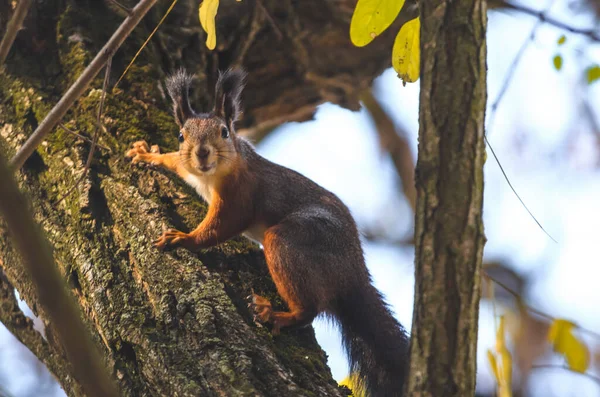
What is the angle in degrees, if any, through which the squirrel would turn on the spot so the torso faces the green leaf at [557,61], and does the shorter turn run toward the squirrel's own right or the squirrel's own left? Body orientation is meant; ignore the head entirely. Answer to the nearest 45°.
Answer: approximately 135° to the squirrel's own left

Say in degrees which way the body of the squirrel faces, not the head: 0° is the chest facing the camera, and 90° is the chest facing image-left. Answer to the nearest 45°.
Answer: approximately 90°

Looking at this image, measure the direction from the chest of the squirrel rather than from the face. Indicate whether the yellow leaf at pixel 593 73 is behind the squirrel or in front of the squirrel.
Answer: behind
